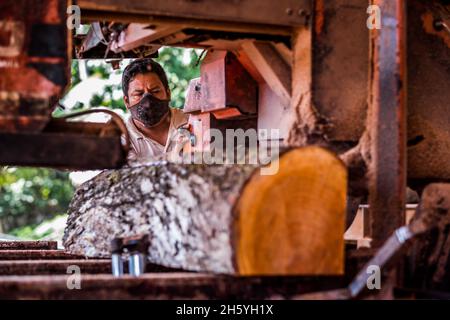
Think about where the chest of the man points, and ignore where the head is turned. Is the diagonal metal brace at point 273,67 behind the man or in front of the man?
in front

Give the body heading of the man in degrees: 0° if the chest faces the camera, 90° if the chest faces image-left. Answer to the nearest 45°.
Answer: approximately 0°

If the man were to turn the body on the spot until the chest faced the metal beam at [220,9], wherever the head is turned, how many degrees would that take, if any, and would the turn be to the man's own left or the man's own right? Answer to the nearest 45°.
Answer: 0° — they already face it
